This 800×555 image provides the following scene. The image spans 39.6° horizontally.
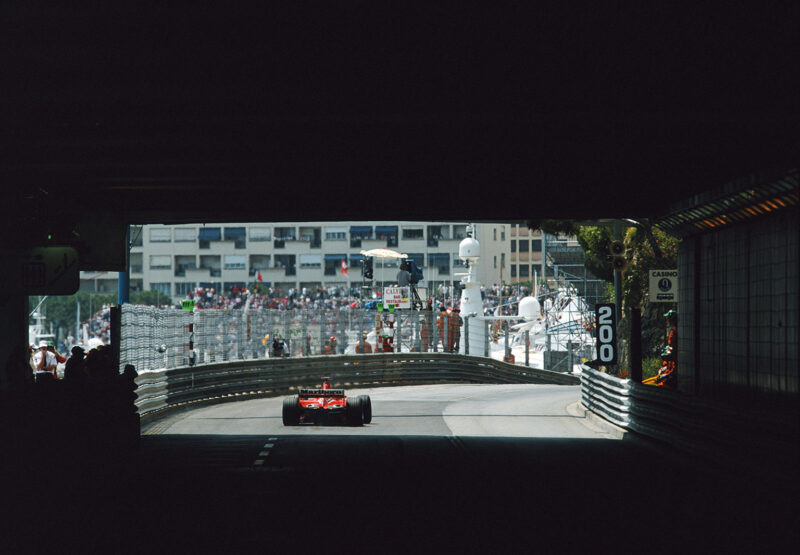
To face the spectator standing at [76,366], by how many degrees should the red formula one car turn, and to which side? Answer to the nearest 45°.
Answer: approximately 135° to its left

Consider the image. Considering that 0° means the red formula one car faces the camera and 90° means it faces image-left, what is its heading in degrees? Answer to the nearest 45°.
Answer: approximately 180°

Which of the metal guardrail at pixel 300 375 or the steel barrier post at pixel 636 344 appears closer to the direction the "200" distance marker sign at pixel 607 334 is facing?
the steel barrier post

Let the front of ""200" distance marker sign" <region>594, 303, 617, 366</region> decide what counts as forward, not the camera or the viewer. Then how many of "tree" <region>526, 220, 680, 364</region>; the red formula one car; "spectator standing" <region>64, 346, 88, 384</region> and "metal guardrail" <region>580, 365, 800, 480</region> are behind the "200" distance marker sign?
1

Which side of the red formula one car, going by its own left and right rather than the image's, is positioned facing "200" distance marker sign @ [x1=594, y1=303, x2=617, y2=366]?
right

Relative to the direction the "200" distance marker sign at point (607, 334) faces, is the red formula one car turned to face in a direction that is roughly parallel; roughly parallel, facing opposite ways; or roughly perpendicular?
roughly parallel, facing opposite ways

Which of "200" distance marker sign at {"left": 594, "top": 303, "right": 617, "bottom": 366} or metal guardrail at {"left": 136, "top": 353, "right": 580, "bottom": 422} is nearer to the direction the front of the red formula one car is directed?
the metal guardrail

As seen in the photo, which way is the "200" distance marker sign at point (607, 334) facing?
toward the camera

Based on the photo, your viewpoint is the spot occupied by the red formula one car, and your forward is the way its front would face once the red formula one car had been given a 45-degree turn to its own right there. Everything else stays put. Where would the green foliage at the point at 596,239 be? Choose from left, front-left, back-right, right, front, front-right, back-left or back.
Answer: front

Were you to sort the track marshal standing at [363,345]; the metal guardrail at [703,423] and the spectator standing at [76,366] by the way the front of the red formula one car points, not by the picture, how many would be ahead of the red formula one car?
1

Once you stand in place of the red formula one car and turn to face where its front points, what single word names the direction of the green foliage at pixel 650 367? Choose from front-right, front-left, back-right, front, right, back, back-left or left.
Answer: front-right

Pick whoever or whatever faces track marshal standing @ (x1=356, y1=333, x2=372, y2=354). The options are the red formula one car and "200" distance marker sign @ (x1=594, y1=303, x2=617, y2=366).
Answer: the red formula one car

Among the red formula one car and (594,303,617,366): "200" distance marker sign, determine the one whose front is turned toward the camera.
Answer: the "200" distance marker sign

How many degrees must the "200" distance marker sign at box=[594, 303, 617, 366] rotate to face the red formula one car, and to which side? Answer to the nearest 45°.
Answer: approximately 45° to its right

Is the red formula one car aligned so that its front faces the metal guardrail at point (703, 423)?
no

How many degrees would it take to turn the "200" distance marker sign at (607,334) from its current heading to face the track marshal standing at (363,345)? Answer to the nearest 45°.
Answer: approximately 135° to its right
